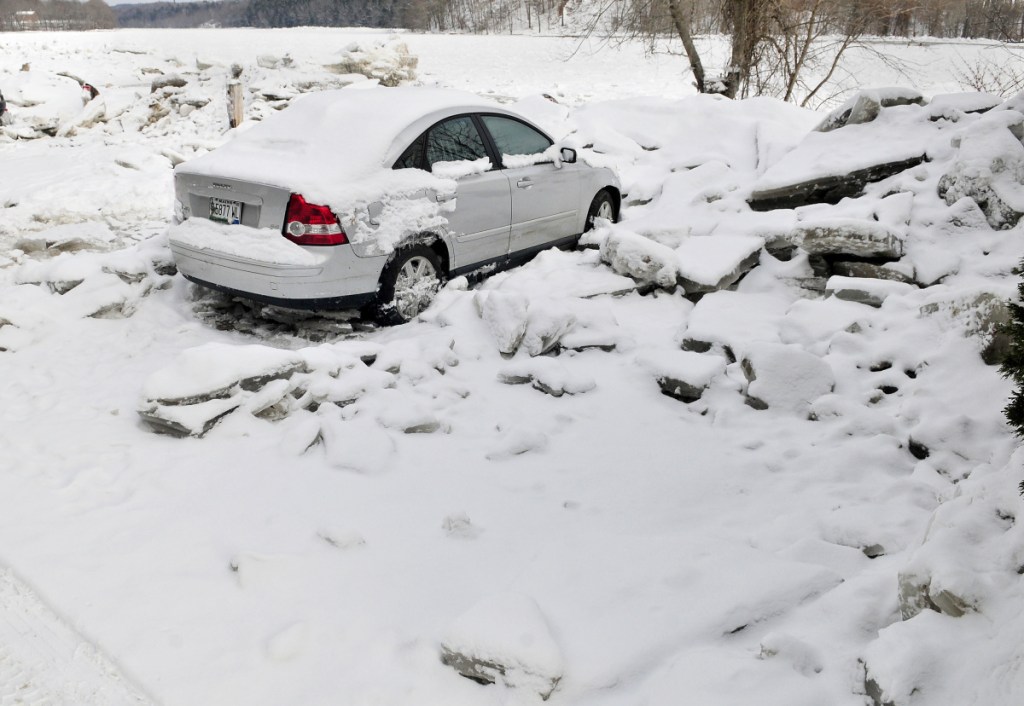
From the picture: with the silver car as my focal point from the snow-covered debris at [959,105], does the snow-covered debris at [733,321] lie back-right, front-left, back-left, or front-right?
front-left

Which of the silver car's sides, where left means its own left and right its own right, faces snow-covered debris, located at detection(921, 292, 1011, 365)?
right

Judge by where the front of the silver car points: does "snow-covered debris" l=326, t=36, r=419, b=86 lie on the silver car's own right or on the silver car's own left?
on the silver car's own left

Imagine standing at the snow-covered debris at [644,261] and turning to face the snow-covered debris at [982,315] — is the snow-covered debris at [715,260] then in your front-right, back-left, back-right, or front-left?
front-left

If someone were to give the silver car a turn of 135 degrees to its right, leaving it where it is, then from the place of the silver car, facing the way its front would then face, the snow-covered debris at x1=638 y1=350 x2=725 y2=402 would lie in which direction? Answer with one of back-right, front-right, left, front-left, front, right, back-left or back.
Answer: front-left

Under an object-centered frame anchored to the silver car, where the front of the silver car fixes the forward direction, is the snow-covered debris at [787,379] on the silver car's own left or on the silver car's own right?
on the silver car's own right

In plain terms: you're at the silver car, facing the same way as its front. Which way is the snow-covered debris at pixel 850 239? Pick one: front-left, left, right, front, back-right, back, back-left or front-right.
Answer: front-right

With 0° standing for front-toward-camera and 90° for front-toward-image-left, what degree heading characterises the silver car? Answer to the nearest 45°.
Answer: approximately 225°

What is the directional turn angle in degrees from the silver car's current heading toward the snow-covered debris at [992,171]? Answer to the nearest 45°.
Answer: approximately 45° to its right

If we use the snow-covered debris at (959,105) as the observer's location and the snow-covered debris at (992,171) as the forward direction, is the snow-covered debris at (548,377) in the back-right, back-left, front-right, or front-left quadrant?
front-right
